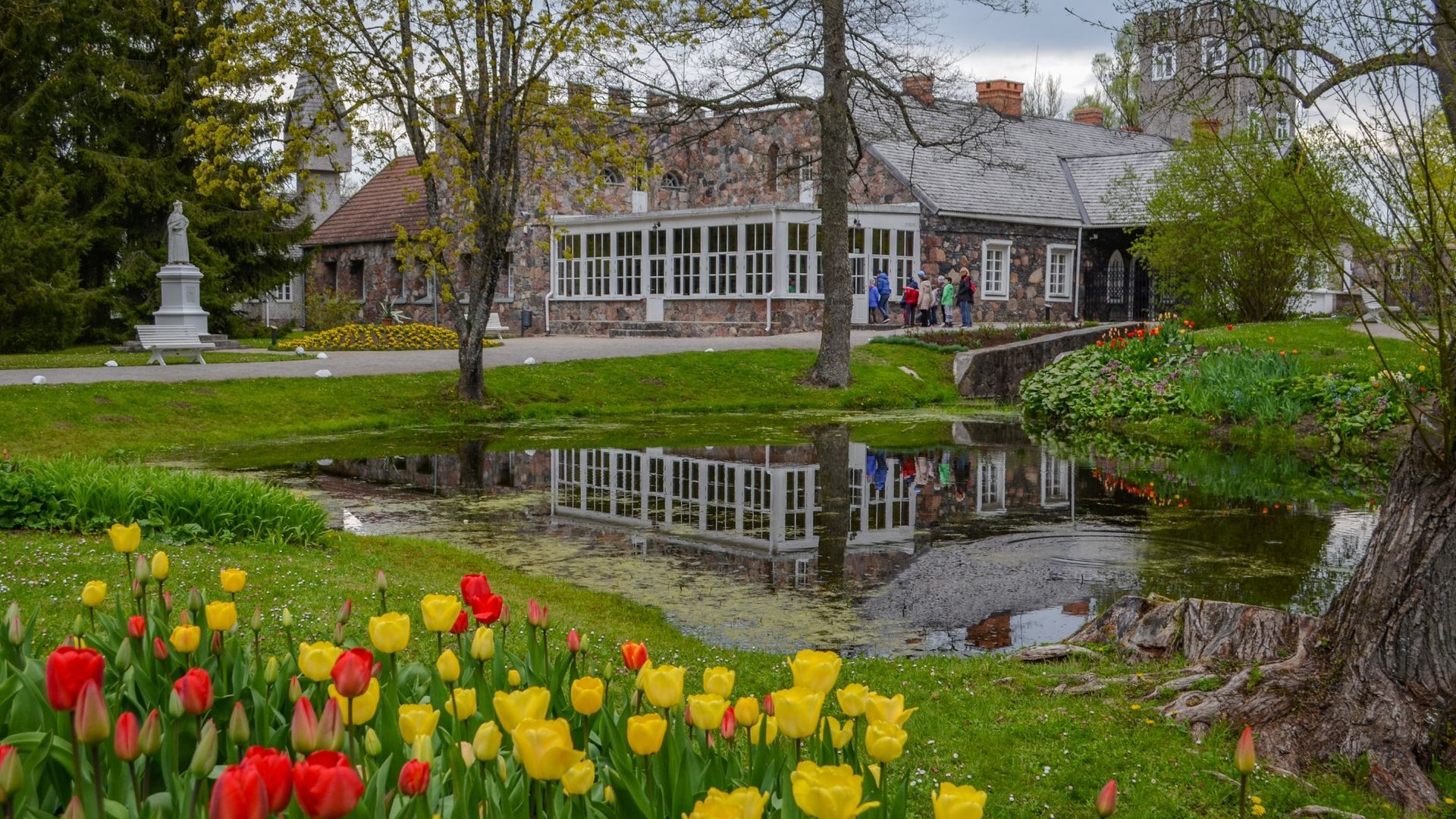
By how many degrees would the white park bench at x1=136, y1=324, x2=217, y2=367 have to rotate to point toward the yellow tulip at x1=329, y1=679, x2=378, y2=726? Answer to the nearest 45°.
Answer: approximately 45° to its right

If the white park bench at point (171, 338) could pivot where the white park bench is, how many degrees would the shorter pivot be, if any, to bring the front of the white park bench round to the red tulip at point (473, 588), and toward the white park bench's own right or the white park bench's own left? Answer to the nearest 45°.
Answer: approximately 45° to the white park bench's own right

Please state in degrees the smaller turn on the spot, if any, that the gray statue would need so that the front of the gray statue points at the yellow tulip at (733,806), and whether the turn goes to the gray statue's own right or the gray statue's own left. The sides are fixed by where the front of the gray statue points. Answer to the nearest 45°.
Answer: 0° — it already faces it

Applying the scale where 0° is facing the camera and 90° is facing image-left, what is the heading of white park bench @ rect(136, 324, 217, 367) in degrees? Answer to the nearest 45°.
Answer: approximately 315°

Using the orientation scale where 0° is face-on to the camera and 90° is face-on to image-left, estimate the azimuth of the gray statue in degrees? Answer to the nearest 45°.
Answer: approximately 0°

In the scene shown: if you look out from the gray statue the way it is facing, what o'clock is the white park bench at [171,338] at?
The white park bench is roughly at 12 o'clock from the gray statue.

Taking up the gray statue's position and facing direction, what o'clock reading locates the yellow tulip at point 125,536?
The yellow tulip is roughly at 12 o'clock from the gray statue.

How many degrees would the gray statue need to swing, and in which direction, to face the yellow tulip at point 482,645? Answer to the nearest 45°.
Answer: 0° — it already faces it

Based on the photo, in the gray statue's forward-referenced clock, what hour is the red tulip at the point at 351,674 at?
The red tulip is roughly at 12 o'clock from the gray statue.

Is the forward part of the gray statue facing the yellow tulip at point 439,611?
yes

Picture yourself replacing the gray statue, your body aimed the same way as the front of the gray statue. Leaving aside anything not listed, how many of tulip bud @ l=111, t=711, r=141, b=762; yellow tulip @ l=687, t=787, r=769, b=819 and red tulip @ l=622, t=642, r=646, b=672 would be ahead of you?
3
